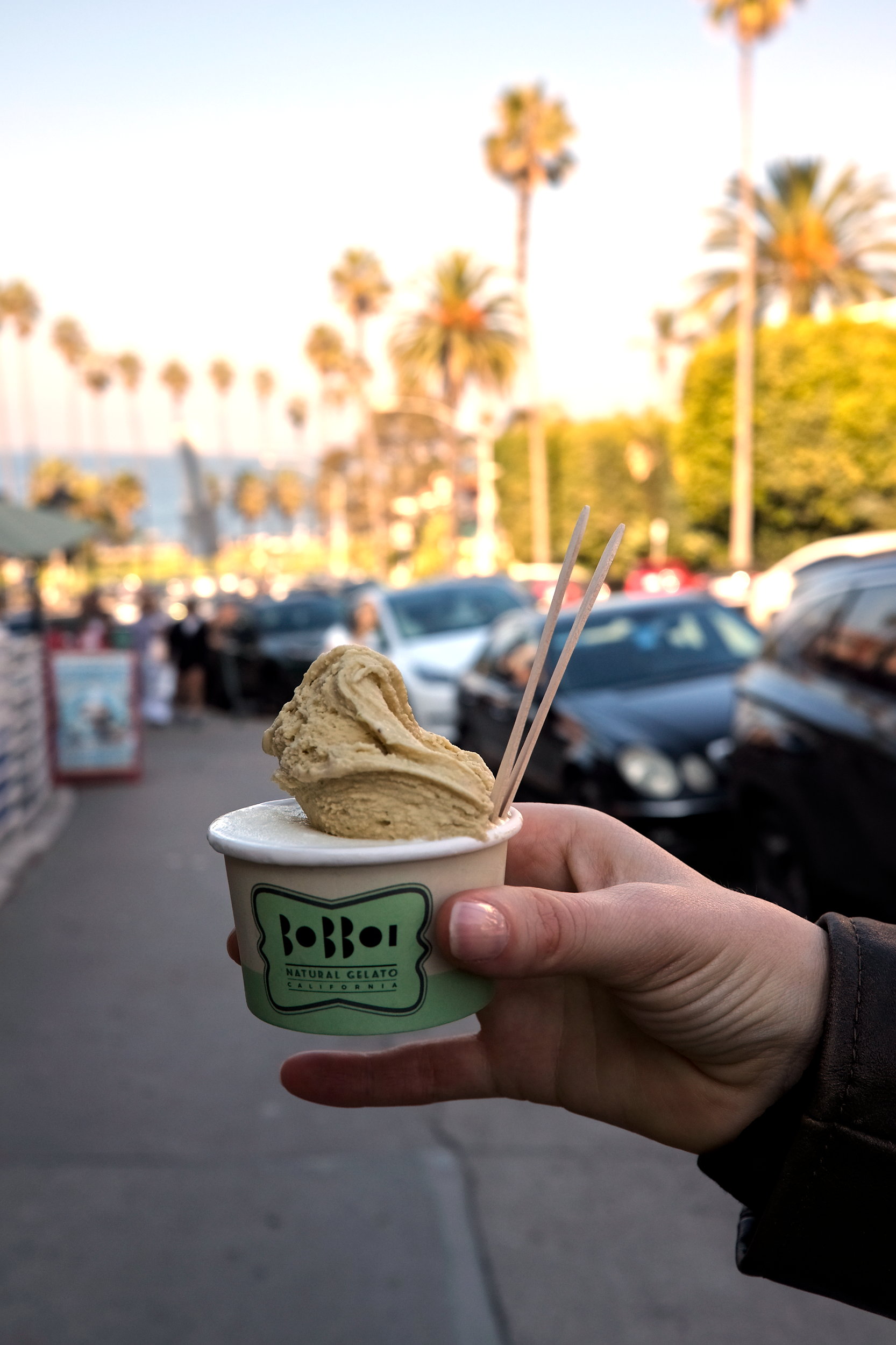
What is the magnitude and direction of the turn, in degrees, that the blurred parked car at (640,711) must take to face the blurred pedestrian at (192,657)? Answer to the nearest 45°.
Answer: approximately 180°

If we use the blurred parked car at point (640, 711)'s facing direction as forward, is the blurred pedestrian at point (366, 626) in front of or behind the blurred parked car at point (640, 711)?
behind

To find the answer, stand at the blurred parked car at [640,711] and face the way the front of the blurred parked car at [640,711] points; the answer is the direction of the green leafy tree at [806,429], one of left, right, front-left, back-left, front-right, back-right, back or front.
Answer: back-left

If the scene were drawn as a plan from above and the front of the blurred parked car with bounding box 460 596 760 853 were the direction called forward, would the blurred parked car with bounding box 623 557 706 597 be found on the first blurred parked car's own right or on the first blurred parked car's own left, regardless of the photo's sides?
on the first blurred parked car's own left

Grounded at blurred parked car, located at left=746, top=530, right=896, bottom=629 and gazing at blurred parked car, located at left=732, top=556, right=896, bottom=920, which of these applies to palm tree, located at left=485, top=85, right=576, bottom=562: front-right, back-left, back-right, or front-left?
back-right

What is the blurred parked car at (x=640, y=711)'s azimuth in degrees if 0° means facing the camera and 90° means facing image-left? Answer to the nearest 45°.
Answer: approximately 315°

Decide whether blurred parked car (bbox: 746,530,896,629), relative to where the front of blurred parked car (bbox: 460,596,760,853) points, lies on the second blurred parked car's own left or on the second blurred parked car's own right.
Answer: on the second blurred parked car's own left

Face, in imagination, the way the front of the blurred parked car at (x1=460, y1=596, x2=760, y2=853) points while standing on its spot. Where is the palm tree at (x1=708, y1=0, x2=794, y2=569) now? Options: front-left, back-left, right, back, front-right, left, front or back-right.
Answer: back-left

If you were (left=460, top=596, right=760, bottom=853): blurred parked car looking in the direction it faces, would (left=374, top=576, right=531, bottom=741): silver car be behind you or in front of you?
behind
